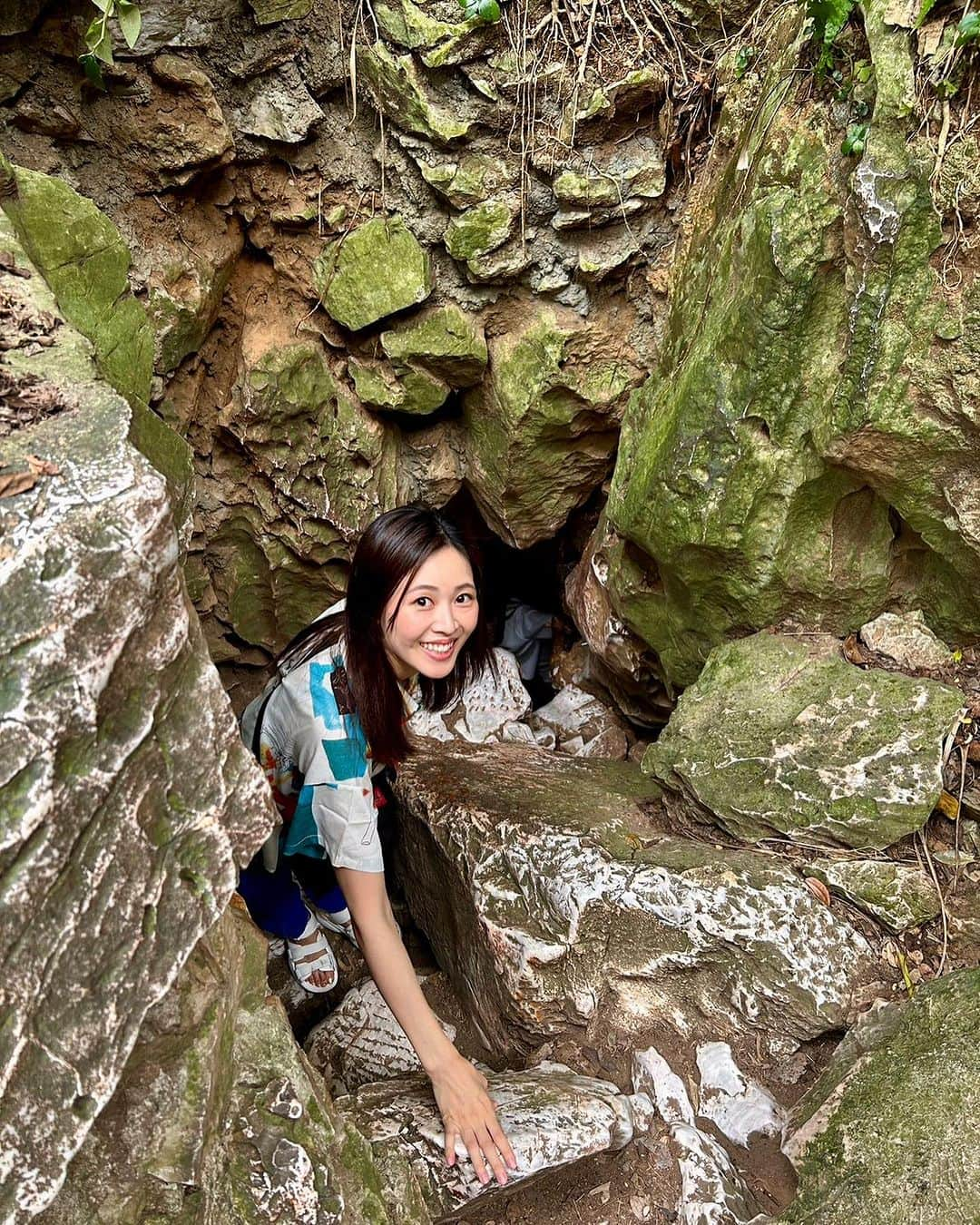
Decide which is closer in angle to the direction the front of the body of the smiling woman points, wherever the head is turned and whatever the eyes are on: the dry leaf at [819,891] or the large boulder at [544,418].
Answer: the dry leaf

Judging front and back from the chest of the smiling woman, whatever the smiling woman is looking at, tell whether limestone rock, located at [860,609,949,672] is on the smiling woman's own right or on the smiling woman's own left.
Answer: on the smiling woman's own left

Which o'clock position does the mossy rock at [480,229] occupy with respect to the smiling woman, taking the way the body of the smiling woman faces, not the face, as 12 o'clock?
The mossy rock is roughly at 7 o'clock from the smiling woman.

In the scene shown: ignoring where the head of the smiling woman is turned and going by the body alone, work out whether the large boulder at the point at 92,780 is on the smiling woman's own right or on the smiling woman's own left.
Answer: on the smiling woman's own right

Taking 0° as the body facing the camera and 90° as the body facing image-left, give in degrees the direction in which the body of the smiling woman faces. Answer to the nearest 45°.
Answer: approximately 315°

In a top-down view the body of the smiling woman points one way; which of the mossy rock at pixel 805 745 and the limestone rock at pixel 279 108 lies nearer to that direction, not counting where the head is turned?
the mossy rock

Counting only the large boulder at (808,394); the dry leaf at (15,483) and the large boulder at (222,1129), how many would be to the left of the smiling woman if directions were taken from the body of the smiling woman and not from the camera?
1

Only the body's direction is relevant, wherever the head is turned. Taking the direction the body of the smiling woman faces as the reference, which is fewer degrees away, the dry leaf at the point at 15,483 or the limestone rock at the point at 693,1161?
the limestone rock

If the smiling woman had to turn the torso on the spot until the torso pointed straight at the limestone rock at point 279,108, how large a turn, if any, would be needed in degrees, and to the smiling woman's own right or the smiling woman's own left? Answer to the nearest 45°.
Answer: approximately 180°

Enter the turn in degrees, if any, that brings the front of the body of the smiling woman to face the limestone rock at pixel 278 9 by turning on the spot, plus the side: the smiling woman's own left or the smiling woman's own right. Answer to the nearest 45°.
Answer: approximately 180°

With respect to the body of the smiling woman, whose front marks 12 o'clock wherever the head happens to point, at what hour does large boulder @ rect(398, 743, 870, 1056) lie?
The large boulder is roughly at 10 o'clock from the smiling woman.
